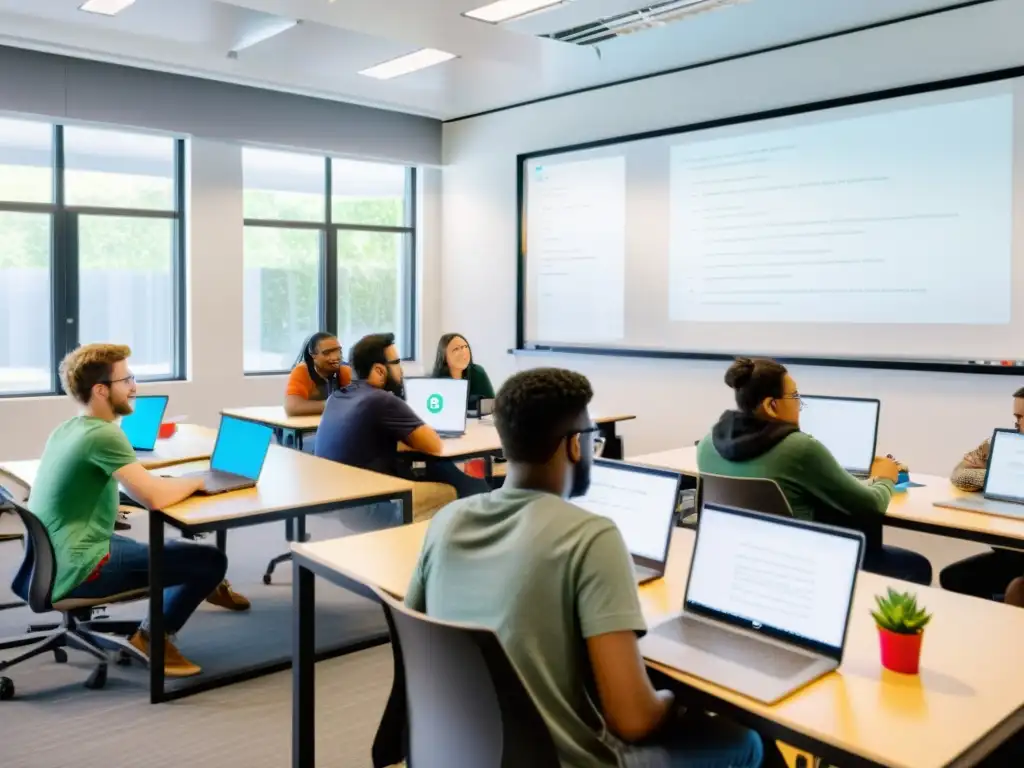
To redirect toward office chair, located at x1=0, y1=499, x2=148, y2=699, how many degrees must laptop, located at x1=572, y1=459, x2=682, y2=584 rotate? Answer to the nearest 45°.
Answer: approximately 45° to its right

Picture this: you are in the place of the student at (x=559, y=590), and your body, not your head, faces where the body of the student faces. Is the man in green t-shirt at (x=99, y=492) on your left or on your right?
on your left

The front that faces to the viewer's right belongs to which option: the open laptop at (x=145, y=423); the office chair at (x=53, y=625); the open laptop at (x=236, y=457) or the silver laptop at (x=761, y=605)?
the office chair

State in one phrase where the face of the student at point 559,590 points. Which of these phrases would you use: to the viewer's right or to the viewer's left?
to the viewer's right

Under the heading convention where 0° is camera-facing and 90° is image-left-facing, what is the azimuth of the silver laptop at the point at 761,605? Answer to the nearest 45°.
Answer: approximately 45°

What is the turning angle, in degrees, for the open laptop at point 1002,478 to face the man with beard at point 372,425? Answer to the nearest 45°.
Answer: approximately 45° to its right

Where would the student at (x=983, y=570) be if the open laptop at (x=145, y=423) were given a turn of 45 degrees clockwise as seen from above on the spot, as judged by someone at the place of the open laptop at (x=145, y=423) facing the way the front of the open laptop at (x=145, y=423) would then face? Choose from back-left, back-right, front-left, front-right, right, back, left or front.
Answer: back-left

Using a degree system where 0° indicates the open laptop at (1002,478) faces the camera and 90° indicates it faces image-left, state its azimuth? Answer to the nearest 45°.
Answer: approximately 45°

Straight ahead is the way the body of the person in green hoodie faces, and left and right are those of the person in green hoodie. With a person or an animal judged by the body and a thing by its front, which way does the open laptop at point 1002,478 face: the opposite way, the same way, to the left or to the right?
the opposite way

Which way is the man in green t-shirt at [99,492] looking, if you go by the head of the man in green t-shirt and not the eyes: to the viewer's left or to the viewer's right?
to the viewer's right

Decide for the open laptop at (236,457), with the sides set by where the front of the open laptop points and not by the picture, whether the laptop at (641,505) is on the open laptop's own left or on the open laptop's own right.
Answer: on the open laptop's own left

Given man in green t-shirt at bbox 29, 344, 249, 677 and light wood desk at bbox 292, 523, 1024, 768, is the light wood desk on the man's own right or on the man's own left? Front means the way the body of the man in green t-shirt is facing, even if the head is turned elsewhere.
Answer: on the man's own right

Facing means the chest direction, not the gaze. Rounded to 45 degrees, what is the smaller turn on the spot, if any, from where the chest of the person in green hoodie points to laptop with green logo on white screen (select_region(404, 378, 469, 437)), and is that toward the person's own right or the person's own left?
approximately 90° to the person's own left

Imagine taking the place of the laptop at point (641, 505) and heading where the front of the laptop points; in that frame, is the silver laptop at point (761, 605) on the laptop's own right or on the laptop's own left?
on the laptop's own left
